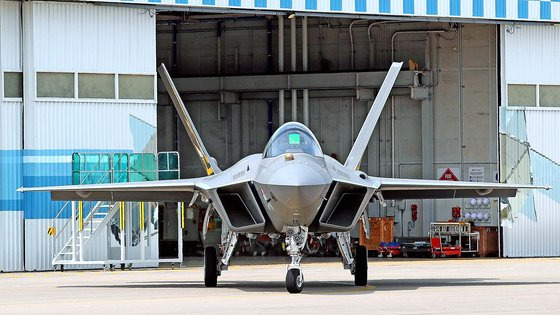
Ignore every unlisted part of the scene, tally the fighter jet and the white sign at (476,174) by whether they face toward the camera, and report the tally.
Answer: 2

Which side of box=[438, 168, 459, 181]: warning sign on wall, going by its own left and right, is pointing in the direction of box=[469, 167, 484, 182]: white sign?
left

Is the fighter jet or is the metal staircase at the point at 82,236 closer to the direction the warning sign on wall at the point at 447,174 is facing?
the fighter jet

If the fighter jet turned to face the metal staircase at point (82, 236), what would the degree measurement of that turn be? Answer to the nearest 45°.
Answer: approximately 135° to its right

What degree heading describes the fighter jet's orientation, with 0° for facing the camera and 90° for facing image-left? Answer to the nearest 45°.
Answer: approximately 0°

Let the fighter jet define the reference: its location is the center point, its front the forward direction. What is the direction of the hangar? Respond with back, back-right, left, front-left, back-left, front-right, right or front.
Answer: back

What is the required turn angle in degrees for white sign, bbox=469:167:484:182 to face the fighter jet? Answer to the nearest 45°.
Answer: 0° — it already faces it
